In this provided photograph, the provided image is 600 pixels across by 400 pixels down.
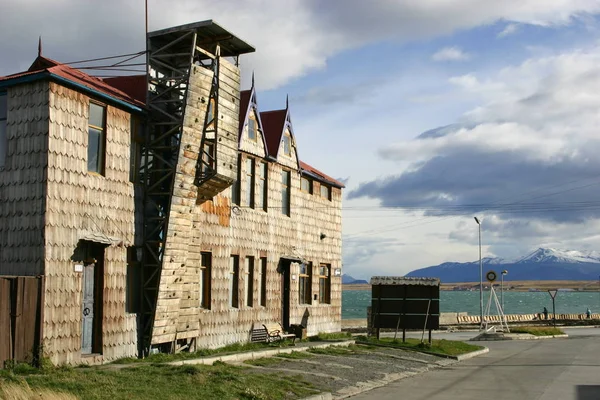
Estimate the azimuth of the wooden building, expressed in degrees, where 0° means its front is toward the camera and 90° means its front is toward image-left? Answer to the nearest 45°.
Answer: approximately 315°

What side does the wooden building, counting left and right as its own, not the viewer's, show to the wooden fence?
right

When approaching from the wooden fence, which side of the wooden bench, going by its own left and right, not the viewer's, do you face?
right
